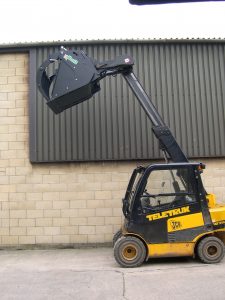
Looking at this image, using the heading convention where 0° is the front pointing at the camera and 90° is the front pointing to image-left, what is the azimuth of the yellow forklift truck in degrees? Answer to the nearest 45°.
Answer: approximately 90°
